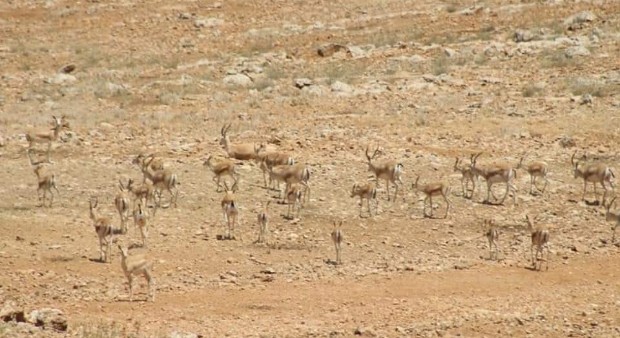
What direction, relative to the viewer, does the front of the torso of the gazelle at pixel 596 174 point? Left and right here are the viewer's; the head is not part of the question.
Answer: facing to the left of the viewer

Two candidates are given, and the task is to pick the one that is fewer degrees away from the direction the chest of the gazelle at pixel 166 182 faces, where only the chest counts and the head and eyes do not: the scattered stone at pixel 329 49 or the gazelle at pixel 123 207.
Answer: the gazelle

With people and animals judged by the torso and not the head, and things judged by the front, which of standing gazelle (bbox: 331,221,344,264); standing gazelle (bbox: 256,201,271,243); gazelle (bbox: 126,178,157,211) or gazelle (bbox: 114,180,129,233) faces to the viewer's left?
gazelle (bbox: 126,178,157,211)

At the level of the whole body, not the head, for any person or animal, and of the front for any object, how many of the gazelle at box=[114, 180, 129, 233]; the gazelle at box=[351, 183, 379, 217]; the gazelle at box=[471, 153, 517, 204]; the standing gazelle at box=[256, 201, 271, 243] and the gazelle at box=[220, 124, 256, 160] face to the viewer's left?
3

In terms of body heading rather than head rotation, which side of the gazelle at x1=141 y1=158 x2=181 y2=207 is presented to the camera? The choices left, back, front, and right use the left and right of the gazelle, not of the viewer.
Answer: left

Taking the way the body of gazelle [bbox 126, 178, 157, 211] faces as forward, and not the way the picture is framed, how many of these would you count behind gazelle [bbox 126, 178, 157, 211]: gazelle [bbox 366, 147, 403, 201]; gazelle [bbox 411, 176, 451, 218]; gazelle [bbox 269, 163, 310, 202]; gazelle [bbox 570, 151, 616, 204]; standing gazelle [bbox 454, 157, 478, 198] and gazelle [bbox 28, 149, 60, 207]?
5

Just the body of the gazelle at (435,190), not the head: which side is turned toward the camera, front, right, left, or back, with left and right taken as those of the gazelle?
left

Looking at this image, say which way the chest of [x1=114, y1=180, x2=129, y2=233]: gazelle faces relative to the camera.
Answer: away from the camera

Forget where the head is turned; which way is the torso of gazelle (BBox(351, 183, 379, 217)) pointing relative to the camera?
to the viewer's left

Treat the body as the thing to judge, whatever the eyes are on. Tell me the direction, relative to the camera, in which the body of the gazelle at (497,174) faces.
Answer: to the viewer's left
